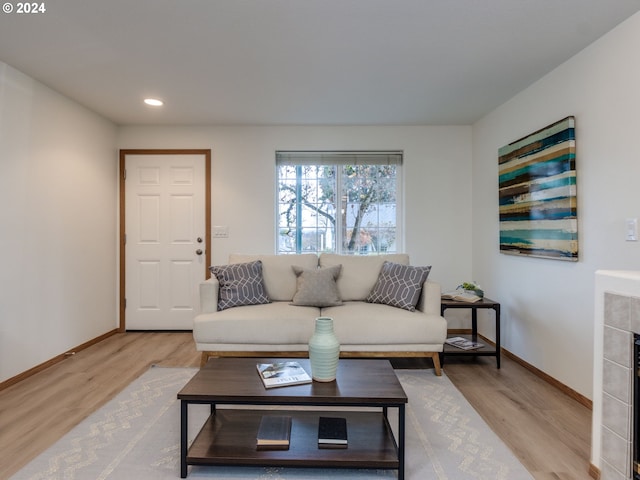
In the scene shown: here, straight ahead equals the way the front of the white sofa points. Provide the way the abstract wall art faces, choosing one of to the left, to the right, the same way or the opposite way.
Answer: to the right

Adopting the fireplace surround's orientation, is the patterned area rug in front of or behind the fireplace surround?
in front

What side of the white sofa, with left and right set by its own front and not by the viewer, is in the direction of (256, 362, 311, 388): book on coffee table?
front

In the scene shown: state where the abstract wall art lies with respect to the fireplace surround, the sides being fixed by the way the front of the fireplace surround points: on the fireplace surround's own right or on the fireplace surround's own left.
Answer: on the fireplace surround's own right

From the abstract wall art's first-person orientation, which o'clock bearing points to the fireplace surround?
The fireplace surround is roughly at 10 o'clock from the abstract wall art.

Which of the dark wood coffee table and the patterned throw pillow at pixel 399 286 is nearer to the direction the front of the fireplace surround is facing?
the dark wood coffee table

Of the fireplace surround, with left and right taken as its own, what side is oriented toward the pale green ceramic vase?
front

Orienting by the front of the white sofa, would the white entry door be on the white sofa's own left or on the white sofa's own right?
on the white sofa's own right

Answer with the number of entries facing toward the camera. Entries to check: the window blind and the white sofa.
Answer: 2

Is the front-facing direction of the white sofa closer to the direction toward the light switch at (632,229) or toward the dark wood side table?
the light switch

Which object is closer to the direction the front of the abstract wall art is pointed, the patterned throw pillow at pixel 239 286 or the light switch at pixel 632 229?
the patterned throw pillow

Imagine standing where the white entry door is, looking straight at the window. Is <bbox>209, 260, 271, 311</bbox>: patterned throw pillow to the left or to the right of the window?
right

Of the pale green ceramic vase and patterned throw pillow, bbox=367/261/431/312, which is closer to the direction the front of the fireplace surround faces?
the pale green ceramic vase
